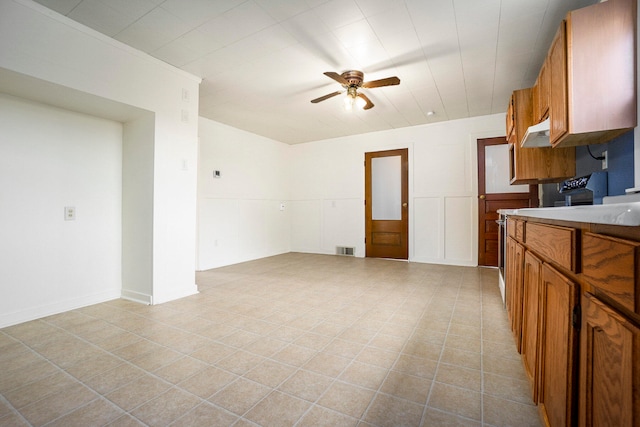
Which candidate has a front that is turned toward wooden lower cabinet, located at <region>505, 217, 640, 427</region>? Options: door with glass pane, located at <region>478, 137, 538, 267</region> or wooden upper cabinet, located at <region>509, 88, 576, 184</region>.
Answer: the door with glass pane

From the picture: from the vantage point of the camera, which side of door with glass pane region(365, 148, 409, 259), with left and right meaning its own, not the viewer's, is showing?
front

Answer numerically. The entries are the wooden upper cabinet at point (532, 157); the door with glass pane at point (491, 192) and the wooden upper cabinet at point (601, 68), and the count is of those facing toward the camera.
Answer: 1

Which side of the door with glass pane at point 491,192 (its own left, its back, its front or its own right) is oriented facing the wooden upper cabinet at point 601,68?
front

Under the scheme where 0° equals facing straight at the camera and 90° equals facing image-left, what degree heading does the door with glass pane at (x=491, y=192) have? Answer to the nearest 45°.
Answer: approximately 0°

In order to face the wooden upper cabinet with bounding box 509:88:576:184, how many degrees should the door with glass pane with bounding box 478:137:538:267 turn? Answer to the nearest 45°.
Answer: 0° — it already faces it

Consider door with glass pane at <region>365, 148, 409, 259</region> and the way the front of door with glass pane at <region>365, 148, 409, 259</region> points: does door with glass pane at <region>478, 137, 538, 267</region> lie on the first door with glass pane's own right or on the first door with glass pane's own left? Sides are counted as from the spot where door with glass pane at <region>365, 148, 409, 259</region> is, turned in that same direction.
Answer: on the first door with glass pane's own left

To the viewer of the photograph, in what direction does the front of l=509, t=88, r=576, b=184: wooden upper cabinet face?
facing to the left of the viewer

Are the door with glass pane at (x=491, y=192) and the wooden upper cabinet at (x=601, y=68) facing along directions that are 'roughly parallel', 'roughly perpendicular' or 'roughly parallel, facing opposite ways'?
roughly perpendicular

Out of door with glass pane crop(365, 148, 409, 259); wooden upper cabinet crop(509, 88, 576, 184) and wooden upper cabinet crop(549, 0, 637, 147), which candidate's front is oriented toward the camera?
the door with glass pane

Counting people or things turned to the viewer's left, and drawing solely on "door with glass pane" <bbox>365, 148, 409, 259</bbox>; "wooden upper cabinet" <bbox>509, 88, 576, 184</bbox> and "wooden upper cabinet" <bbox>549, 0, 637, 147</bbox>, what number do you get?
2

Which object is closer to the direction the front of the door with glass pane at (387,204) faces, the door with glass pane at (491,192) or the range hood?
the range hood

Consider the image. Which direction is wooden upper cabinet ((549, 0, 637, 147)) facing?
to the viewer's left

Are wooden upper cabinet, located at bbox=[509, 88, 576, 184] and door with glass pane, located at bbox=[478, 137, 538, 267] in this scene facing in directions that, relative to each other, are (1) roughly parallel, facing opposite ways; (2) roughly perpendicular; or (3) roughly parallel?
roughly perpendicular
